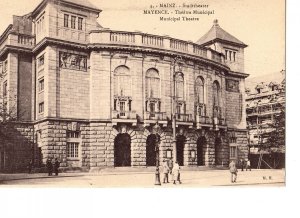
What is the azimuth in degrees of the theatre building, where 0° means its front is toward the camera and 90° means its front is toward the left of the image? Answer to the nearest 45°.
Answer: approximately 315°

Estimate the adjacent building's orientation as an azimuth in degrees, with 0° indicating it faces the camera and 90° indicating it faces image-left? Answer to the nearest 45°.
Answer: approximately 45°

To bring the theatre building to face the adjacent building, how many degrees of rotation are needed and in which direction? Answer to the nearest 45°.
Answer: approximately 45° to its left
